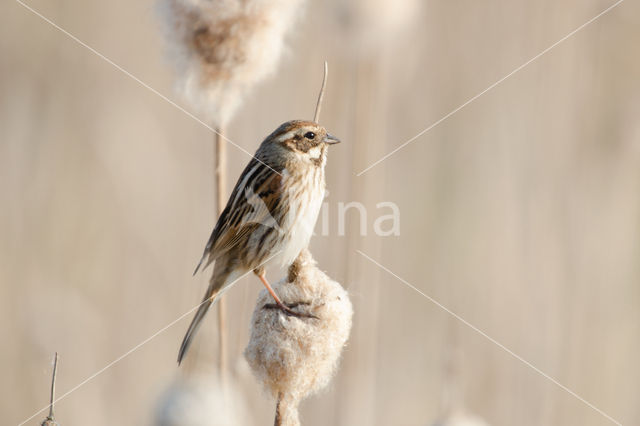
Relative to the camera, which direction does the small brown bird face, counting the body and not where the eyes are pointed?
to the viewer's right
